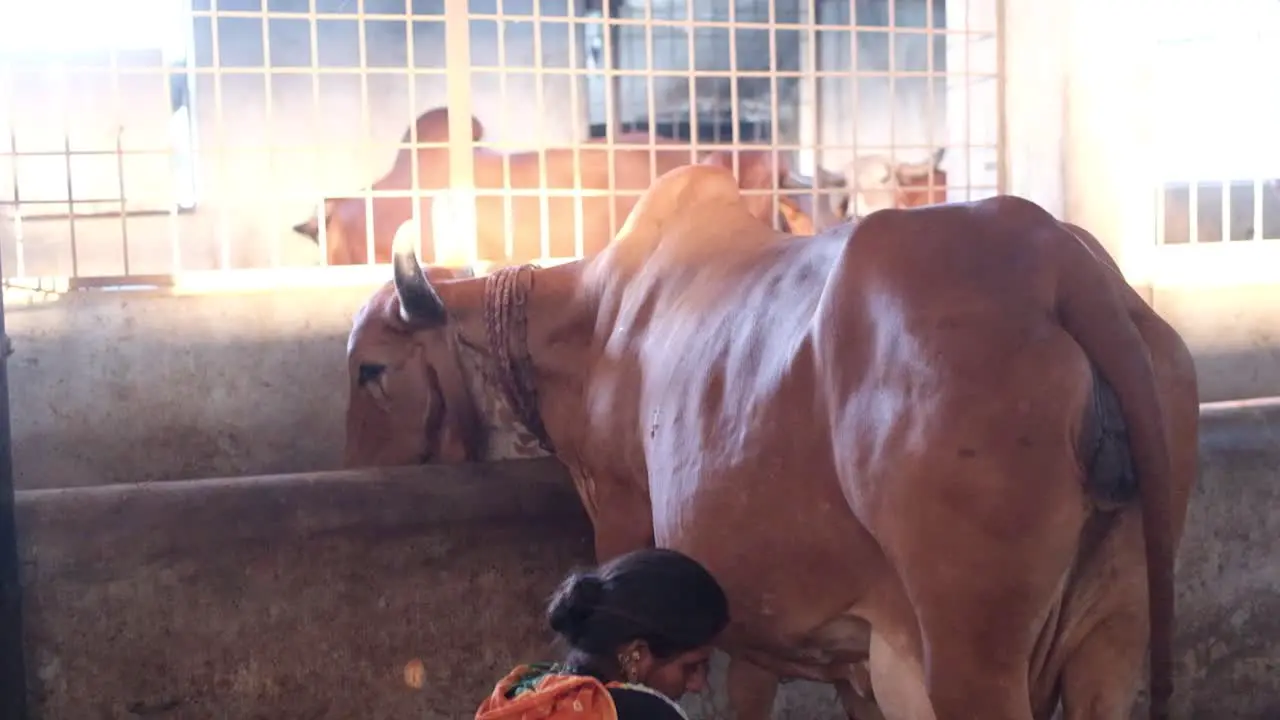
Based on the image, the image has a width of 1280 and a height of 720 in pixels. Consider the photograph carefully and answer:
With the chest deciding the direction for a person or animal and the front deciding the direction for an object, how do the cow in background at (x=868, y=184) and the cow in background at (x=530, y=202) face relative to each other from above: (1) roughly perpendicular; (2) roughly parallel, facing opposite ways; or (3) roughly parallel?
roughly perpendicular

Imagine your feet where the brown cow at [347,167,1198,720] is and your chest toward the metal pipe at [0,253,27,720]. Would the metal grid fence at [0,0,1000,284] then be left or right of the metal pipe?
right

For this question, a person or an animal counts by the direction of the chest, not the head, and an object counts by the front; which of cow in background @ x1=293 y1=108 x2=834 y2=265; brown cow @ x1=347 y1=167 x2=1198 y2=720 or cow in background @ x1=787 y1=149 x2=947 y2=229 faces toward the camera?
cow in background @ x1=787 y1=149 x2=947 y2=229

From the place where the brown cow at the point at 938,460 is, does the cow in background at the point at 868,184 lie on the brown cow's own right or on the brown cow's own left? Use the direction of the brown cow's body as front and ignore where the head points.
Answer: on the brown cow's own right

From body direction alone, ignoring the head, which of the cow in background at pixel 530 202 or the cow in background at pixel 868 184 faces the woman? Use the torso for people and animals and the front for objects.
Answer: the cow in background at pixel 868 184

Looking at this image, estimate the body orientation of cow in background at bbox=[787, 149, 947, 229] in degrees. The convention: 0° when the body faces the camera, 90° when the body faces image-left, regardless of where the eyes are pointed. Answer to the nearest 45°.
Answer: approximately 0°

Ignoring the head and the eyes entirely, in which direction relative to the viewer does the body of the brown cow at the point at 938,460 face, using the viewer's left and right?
facing away from the viewer and to the left of the viewer

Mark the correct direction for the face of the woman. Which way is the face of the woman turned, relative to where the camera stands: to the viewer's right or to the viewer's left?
to the viewer's right

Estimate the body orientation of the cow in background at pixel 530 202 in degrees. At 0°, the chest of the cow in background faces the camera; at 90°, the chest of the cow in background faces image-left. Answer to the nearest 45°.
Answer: approximately 90°

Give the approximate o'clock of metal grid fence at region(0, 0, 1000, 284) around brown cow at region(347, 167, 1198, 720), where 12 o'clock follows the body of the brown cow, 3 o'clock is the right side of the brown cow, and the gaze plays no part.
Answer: The metal grid fence is roughly at 1 o'clock from the brown cow.

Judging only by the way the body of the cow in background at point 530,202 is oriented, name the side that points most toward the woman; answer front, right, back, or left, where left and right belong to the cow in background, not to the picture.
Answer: left

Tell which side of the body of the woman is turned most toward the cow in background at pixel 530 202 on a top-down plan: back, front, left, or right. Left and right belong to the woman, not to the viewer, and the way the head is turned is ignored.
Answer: left

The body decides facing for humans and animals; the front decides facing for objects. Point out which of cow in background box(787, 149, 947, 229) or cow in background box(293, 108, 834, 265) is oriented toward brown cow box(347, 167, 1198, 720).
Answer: cow in background box(787, 149, 947, 229)

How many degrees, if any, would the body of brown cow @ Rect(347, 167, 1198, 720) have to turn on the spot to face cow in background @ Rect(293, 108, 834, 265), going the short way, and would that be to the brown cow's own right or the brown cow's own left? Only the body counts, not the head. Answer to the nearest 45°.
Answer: approximately 45° to the brown cow's own right

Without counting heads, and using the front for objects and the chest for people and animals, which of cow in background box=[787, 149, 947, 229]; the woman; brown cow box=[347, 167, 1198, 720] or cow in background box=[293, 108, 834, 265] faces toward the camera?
cow in background box=[787, 149, 947, 229]

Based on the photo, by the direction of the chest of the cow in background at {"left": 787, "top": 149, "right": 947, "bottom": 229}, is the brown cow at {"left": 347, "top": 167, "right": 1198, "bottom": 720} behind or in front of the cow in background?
in front
